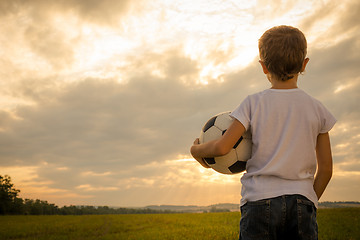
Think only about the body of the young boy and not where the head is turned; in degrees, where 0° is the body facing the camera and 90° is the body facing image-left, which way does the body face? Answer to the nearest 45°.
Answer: approximately 180°

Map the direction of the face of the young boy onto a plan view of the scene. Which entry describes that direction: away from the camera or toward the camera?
away from the camera
